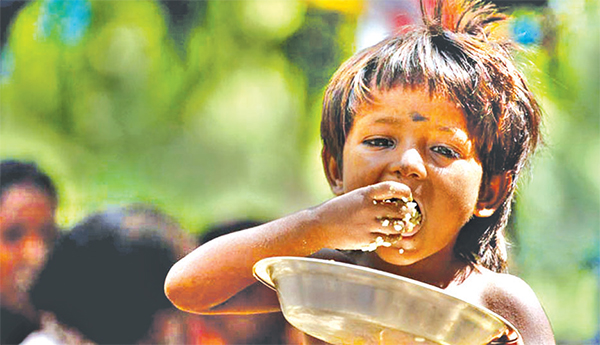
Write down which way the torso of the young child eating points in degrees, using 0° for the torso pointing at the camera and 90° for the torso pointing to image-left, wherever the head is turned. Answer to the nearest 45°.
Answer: approximately 0°

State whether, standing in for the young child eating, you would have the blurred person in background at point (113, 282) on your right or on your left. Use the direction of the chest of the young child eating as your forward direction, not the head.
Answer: on your right

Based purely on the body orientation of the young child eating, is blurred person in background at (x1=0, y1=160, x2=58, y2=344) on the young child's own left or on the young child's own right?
on the young child's own right
